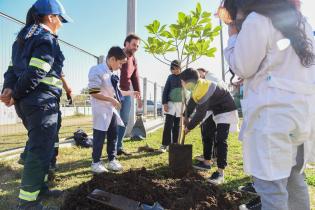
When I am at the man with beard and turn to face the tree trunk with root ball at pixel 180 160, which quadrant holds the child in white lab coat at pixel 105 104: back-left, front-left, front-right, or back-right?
front-right

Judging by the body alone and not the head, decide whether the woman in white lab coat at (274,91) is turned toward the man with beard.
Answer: yes

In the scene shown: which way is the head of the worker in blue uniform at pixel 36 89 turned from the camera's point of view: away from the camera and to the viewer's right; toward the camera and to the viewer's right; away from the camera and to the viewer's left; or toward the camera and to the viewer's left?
away from the camera and to the viewer's right

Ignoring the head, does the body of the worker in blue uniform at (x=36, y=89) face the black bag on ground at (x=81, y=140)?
no

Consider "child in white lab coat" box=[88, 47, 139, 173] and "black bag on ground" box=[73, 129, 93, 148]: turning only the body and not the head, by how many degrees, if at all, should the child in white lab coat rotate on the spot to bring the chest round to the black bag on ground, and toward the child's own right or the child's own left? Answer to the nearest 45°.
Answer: approximately 135° to the child's own left

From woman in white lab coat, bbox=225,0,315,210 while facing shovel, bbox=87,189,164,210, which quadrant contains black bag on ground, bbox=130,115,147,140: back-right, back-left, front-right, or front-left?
front-right

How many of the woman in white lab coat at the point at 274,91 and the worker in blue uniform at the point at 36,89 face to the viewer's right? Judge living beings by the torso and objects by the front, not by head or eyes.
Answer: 1

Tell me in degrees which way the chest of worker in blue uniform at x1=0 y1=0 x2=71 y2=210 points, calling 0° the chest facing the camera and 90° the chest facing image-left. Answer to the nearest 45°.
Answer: approximately 270°

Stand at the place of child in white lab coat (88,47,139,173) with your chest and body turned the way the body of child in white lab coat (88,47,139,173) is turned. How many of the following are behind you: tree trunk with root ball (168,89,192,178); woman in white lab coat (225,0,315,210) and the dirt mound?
0

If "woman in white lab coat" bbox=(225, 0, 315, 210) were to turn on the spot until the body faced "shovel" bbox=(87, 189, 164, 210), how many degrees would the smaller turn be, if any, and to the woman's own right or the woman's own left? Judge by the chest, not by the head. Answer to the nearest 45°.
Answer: approximately 45° to the woman's own left

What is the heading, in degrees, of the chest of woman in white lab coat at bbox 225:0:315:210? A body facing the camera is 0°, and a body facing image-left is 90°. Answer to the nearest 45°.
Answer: approximately 135°

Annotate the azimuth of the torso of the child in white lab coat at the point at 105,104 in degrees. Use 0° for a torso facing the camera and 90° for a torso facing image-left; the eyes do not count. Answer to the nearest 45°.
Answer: approximately 315°

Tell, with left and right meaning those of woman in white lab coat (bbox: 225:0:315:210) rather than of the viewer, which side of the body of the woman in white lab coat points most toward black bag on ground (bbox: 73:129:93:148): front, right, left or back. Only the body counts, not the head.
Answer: front
